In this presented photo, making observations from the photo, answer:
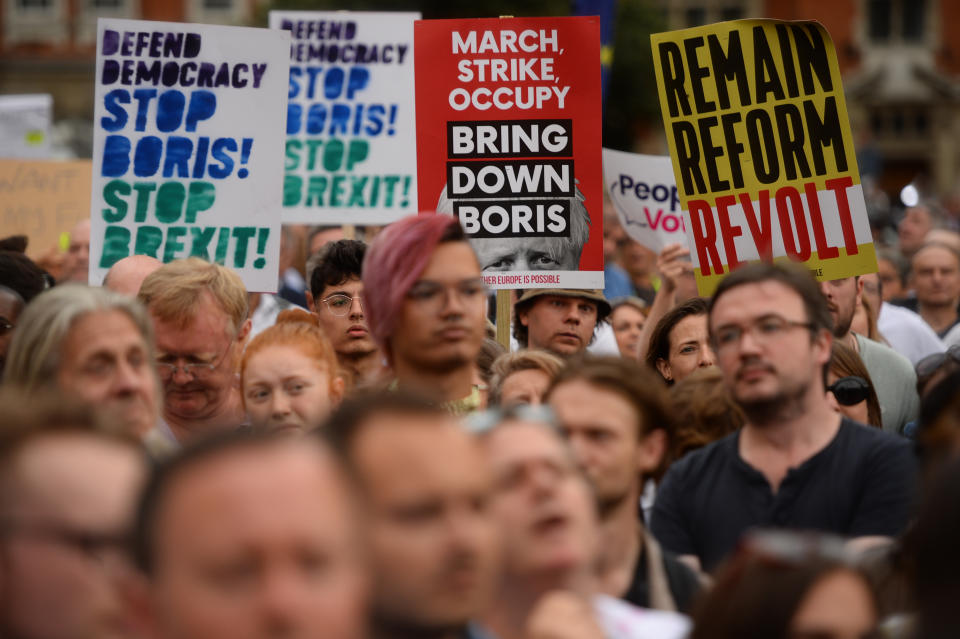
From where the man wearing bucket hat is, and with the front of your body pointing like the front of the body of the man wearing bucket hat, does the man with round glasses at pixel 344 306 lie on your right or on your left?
on your right

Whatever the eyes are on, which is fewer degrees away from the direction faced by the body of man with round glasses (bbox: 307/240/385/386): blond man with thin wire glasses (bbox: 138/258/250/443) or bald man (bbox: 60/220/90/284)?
the blond man with thin wire glasses

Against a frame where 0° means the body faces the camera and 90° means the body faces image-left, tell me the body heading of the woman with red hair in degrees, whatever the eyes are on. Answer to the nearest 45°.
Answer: approximately 45°

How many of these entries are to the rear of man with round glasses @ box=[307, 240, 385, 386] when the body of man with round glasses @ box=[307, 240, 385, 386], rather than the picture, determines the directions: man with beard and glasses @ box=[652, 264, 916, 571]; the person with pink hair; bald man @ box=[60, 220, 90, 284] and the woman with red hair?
1

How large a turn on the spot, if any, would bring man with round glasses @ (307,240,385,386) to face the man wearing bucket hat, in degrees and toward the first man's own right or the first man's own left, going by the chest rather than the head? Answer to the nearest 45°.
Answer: approximately 45° to the first man's own left

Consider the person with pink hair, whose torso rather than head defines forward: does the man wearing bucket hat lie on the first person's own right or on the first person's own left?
on the first person's own left

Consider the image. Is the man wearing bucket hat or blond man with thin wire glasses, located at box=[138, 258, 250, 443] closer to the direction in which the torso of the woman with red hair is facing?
the blond man with thin wire glasses

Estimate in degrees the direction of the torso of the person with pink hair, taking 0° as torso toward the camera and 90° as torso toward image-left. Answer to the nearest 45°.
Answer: approximately 315°

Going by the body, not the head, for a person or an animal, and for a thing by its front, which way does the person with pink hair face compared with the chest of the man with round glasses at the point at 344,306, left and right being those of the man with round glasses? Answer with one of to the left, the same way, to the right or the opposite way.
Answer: the same way

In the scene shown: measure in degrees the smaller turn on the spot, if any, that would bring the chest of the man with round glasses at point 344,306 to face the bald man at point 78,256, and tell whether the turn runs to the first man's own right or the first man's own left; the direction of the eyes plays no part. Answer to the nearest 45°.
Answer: approximately 180°

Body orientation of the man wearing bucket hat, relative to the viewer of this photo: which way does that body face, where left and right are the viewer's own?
facing the viewer and to the right of the viewer

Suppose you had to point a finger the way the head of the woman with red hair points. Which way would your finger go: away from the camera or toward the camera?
toward the camera

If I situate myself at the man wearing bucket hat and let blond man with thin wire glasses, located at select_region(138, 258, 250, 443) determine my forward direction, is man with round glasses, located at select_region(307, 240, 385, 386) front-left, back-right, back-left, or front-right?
front-right

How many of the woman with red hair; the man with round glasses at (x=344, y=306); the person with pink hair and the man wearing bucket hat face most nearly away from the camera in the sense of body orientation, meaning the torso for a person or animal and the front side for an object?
0

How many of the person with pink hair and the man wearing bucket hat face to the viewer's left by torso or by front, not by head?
0

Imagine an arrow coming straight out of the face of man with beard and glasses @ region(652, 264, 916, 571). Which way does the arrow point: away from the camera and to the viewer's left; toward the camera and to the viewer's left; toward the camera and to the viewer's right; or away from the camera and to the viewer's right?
toward the camera and to the viewer's left
